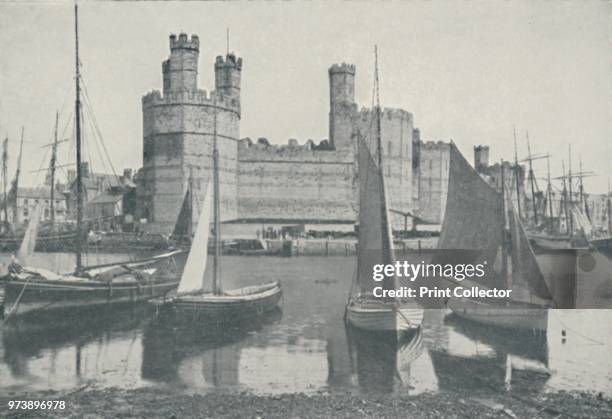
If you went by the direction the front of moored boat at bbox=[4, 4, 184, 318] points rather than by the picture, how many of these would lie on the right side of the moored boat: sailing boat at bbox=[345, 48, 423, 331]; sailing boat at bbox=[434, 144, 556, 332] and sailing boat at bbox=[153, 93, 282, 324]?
0

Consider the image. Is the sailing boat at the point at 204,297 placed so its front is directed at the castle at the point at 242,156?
no

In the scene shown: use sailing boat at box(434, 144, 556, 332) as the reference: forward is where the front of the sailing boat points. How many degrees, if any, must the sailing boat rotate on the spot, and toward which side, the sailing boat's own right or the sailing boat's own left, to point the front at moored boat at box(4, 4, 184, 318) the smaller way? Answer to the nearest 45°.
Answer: approximately 135° to the sailing boat's own right

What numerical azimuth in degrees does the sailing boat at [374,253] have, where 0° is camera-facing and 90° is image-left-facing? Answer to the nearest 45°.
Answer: approximately 315°

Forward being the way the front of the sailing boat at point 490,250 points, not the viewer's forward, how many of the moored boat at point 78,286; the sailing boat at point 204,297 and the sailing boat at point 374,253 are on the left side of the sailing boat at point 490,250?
0

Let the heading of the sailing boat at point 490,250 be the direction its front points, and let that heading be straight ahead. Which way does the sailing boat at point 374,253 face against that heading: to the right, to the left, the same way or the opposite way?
the same way
